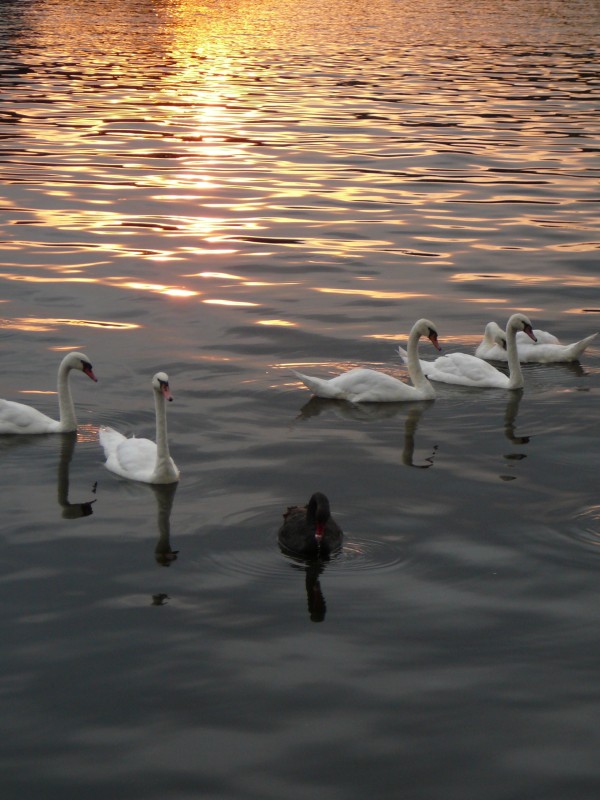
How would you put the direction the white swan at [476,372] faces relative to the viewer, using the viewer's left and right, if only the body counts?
facing to the right of the viewer

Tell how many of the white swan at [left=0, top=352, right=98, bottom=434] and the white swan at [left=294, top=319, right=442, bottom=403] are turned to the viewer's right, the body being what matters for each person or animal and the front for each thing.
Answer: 2

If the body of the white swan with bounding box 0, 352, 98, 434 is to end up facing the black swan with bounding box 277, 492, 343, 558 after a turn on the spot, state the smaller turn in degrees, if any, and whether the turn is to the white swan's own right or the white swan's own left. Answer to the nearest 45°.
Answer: approximately 45° to the white swan's own right

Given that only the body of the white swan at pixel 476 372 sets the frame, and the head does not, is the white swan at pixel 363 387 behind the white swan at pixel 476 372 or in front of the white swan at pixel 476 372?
behind

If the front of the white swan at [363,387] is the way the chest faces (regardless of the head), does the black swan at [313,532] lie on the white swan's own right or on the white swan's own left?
on the white swan's own right

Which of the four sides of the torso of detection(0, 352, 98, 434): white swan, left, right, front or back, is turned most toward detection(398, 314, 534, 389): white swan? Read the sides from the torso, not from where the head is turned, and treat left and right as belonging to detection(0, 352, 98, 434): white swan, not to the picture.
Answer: front

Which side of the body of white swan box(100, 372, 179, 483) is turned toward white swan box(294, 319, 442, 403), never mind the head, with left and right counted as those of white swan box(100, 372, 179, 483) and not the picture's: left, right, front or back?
left

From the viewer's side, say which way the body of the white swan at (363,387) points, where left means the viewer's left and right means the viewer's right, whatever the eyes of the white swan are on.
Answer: facing to the right of the viewer

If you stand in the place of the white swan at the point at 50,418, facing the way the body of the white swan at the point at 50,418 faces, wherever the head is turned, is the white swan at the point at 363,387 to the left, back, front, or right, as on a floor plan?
front

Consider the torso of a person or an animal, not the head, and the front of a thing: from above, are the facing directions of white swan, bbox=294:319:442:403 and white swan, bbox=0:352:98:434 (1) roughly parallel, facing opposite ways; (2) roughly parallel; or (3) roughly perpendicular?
roughly parallel

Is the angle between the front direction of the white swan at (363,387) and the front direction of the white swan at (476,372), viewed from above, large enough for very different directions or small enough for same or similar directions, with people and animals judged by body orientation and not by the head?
same or similar directions

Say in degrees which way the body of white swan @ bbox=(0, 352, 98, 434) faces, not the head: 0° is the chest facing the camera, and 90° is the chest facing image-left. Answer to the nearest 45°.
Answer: approximately 270°

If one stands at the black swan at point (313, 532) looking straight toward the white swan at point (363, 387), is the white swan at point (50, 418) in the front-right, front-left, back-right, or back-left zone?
front-left
